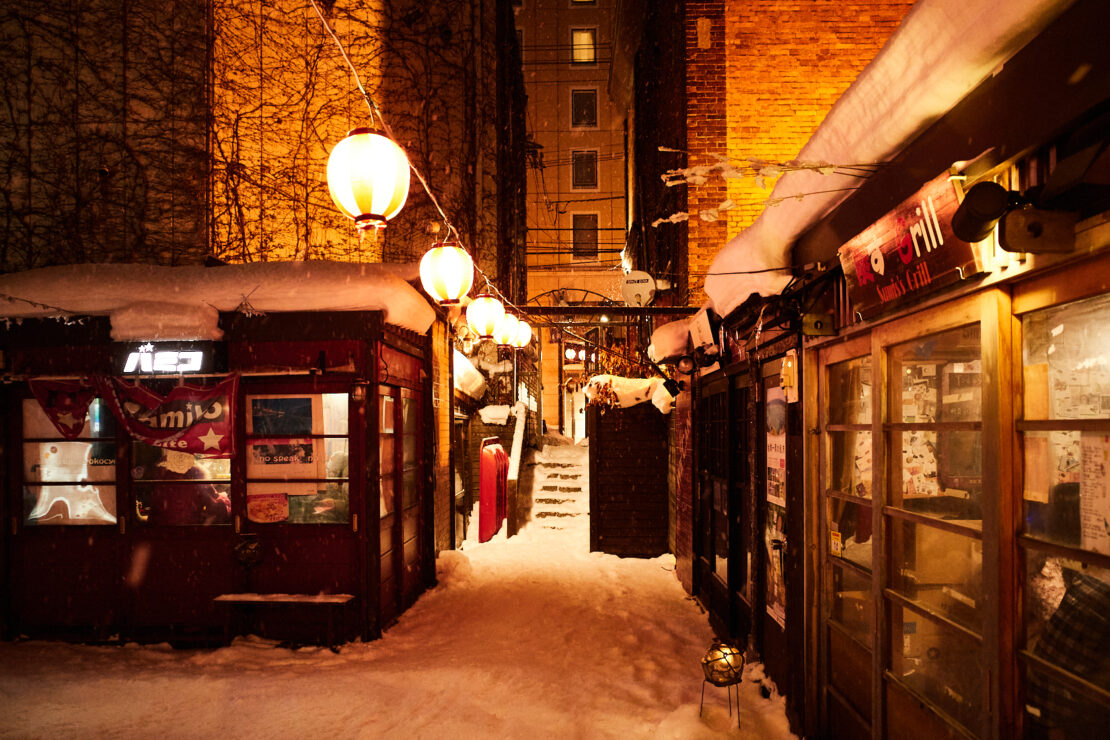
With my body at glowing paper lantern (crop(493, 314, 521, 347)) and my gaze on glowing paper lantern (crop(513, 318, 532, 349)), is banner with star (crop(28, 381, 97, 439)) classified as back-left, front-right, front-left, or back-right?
back-left

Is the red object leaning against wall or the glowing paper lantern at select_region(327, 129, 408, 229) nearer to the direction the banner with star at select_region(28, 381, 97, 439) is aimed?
the glowing paper lantern

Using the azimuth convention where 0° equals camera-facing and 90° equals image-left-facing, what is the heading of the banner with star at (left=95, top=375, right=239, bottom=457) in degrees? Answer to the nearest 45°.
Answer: approximately 0°

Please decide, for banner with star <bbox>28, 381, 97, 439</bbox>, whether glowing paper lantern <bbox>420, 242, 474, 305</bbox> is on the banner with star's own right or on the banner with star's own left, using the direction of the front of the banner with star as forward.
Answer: on the banner with star's own left

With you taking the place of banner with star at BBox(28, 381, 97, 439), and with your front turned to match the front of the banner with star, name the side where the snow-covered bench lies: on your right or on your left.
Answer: on your left

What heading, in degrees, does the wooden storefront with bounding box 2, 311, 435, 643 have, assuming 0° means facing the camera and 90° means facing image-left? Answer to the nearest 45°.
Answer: approximately 0°

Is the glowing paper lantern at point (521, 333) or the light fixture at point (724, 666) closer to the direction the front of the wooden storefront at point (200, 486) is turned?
the light fixture
